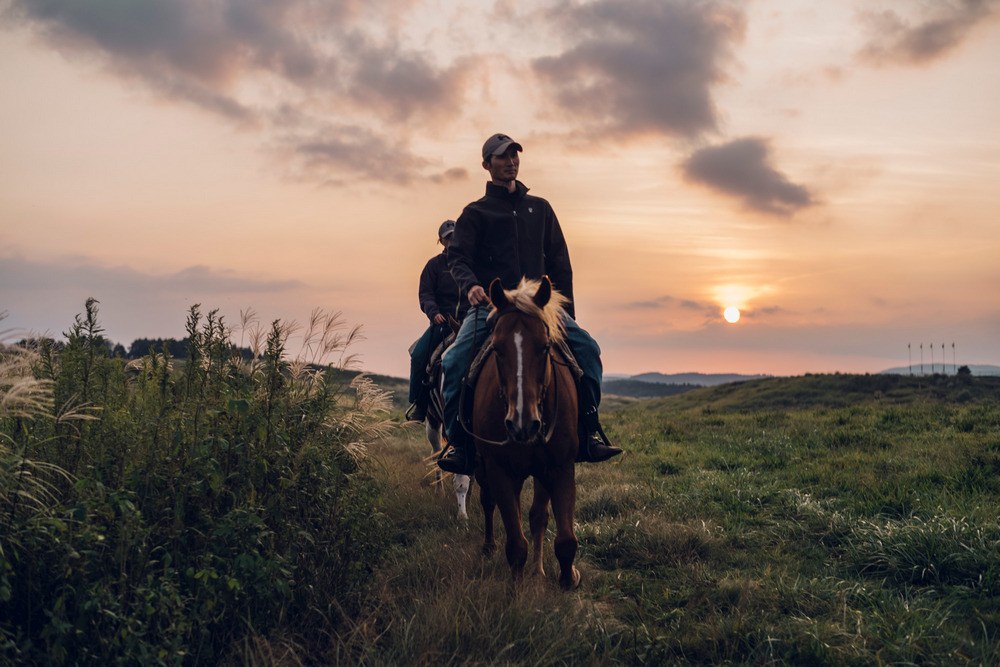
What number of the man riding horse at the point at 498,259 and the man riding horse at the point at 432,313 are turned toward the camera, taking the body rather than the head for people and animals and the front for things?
2

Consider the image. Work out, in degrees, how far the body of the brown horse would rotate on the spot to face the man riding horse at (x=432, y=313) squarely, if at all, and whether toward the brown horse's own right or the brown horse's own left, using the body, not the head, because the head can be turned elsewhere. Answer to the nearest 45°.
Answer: approximately 180°

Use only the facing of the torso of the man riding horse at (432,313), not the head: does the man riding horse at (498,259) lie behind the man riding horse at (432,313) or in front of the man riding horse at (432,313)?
in front

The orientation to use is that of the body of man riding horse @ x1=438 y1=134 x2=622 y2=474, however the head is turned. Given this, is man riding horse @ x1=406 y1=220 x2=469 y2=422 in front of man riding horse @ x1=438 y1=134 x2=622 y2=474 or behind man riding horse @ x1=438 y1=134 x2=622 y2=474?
behind

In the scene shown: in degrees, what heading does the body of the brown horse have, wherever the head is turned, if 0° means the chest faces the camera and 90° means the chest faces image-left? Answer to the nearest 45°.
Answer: approximately 0°

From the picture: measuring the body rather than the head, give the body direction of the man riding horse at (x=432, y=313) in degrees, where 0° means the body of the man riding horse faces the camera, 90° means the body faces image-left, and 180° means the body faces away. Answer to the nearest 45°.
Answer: approximately 0°
